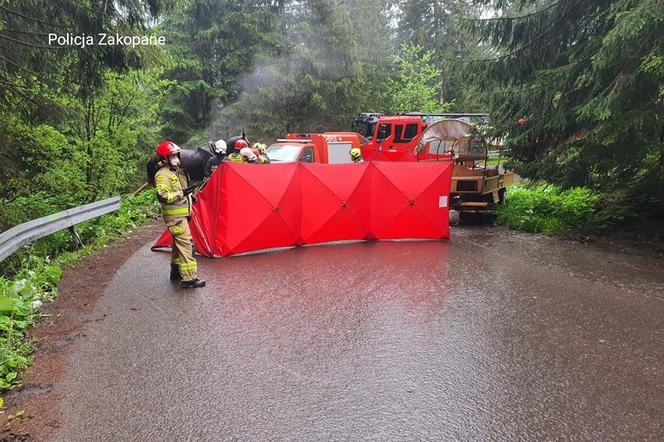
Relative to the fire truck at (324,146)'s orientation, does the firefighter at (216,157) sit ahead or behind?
ahead

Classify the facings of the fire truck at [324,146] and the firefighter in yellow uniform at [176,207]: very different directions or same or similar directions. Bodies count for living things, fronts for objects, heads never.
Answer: very different directions

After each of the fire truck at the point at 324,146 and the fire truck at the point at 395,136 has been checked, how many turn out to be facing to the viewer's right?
0

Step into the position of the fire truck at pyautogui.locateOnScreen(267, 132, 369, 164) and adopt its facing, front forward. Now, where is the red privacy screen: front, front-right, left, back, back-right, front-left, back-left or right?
front-left

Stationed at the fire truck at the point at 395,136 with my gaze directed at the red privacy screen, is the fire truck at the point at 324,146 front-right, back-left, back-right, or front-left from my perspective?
front-right

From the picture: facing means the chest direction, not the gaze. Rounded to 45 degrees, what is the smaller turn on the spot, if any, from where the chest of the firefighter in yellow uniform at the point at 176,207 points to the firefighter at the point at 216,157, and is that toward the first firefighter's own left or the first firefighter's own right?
approximately 90° to the first firefighter's own left

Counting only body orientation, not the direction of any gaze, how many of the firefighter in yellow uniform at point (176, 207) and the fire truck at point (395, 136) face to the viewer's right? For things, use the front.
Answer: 1

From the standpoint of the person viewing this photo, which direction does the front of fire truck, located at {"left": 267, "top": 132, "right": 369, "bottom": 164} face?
facing the viewer and to the left of the viewer

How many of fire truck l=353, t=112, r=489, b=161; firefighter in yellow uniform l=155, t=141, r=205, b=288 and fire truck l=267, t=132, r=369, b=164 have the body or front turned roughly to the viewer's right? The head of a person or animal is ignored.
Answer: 1

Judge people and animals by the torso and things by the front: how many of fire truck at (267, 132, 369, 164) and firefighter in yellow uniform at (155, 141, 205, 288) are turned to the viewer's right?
1

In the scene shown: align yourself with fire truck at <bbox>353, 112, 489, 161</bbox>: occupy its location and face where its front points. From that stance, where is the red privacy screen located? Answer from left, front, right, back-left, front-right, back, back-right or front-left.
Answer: front-left

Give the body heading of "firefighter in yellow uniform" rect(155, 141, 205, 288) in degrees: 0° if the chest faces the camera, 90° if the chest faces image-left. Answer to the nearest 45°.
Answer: approximately 270°
